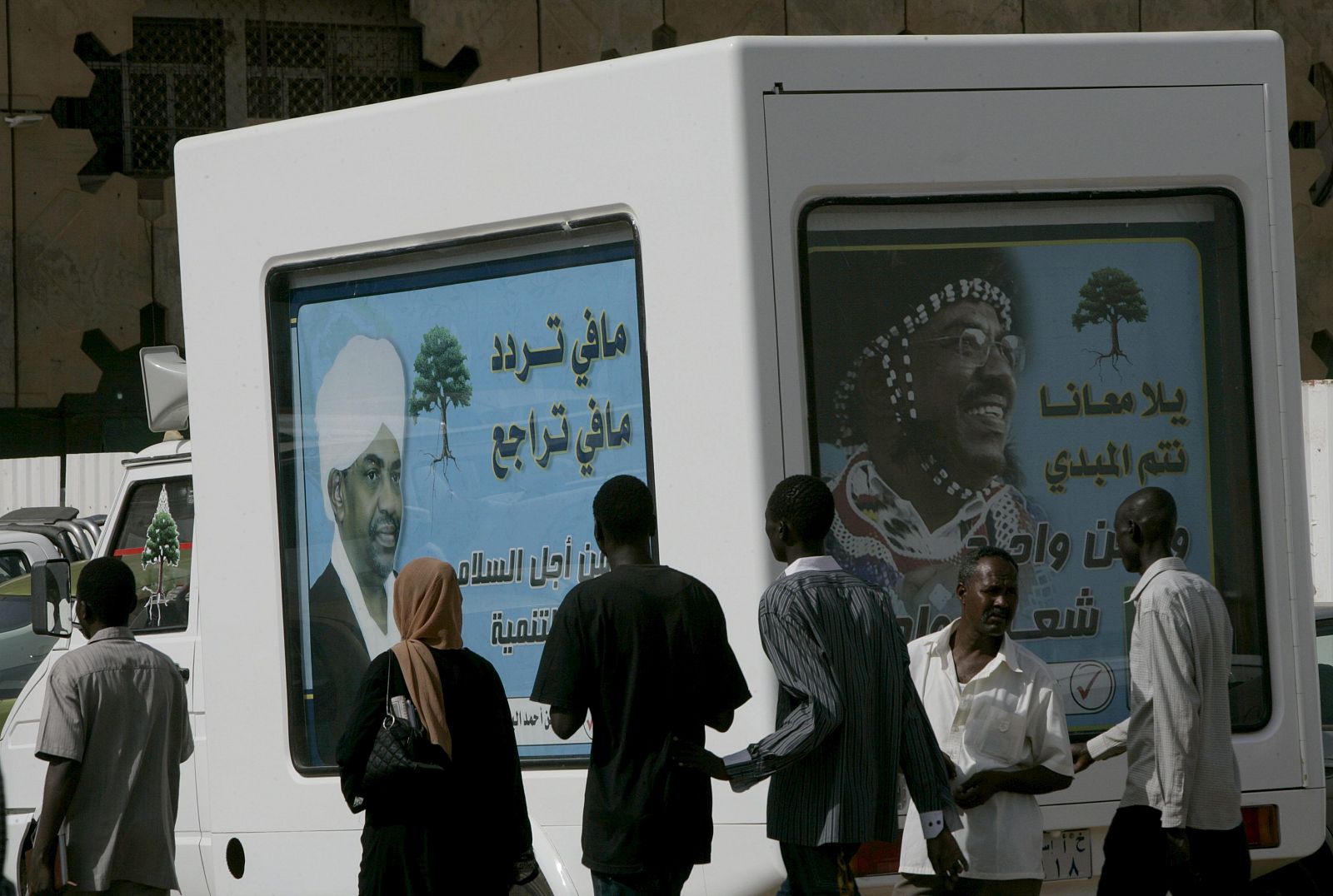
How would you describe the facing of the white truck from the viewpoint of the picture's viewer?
facing away from the viewer and to the left of the viewer

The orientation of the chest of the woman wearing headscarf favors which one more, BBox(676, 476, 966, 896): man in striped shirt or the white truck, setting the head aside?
the white truck

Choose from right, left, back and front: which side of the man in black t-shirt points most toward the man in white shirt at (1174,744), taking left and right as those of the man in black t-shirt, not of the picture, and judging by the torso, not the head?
right

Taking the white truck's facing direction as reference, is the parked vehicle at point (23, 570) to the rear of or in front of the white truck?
in front

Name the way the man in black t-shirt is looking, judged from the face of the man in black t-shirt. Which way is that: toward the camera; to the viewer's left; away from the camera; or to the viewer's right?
away from the camera

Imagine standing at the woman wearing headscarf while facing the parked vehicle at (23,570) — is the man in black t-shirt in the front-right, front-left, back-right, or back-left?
back-right

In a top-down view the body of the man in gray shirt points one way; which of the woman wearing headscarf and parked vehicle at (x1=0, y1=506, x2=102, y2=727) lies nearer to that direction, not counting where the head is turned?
the parked vehicle

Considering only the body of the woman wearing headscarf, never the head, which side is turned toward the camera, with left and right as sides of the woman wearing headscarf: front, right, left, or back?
back

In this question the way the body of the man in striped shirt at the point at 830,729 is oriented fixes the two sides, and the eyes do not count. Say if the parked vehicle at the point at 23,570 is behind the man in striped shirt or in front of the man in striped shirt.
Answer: in front

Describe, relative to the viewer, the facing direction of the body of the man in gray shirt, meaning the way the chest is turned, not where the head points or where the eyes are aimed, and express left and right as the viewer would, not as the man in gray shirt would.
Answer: facing away from the viewer and to the left of the viewer

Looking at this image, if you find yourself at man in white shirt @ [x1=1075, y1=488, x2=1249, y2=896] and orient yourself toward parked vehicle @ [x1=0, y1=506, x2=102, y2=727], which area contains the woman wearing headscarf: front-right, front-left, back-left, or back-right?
front-left

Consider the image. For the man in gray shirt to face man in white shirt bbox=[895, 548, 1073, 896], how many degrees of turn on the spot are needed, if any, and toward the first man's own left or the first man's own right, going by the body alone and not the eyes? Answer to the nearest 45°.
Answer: approximately 90° to the first man's own right

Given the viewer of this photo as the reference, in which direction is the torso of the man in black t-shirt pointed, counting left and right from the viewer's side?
facing away from the viewer

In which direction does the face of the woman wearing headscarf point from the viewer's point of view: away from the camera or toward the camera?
away from the camera
